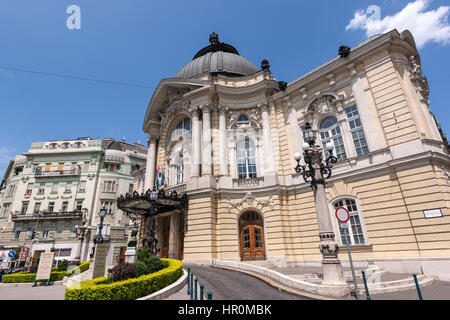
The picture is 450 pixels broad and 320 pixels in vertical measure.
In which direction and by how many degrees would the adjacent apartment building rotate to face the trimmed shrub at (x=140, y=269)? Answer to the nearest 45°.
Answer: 0° — it already faces it

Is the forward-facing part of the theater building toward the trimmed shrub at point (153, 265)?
yes

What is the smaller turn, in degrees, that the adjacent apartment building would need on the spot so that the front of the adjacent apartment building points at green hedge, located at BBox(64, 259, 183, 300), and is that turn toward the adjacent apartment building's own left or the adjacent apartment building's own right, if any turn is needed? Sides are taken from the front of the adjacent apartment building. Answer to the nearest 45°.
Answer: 0° — it already faces it

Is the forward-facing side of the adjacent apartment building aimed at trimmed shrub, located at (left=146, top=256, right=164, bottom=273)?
yes

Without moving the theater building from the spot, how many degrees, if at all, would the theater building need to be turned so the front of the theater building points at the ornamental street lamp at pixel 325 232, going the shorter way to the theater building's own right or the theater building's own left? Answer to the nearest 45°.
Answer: approximately 45° to the theater building's own left

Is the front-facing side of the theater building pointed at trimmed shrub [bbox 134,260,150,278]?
yes

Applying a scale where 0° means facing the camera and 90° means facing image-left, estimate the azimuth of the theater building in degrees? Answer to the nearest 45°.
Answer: approximately 45°

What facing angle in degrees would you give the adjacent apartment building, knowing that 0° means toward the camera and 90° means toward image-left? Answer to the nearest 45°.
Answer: approximately 0°

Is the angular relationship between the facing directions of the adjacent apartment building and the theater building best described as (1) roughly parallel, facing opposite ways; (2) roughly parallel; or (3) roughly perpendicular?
roughly perpendicular

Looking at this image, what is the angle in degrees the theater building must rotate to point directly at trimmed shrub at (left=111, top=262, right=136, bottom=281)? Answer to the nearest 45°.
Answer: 0° — it already faces it

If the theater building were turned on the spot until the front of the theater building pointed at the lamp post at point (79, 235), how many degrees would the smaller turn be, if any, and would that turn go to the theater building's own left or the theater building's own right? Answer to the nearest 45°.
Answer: approximately 45° to the theater building's own right
